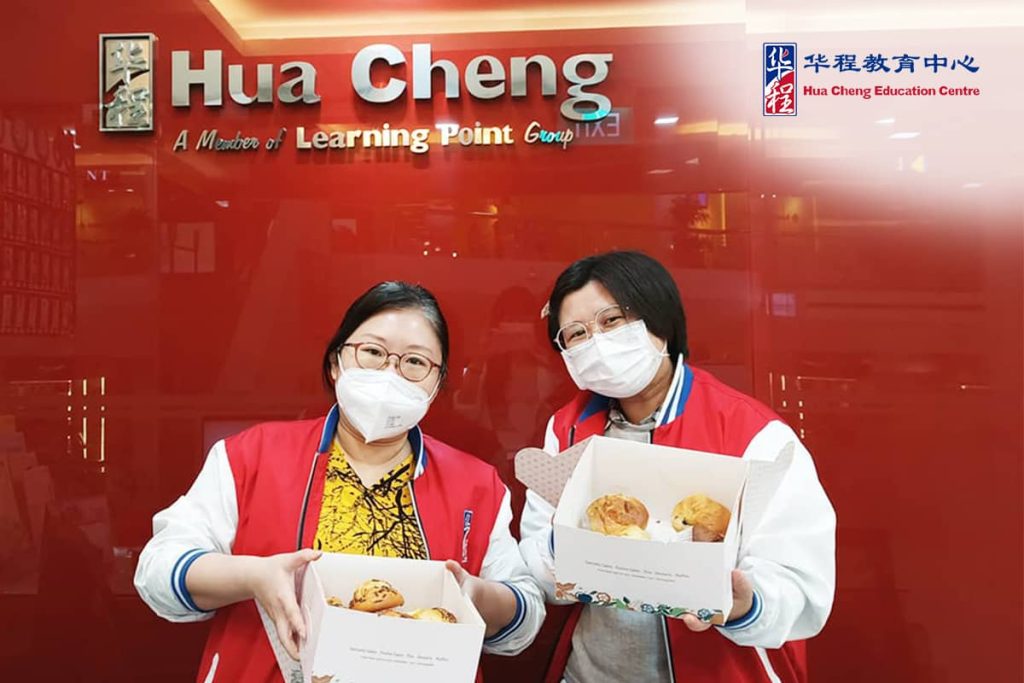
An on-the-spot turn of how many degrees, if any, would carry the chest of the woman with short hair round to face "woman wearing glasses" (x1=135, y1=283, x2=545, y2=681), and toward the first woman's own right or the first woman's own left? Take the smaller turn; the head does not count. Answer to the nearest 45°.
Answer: approximately 45° to the first woman's own right

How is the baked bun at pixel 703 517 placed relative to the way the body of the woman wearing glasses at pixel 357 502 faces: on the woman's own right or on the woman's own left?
on the woman's own left

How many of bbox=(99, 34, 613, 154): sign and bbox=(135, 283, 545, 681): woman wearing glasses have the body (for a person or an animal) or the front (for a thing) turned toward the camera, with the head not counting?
2

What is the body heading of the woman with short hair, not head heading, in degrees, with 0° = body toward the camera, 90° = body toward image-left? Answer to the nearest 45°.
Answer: approximately 45°

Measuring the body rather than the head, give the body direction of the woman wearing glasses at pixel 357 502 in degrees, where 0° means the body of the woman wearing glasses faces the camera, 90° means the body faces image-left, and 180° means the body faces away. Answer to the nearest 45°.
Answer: approximately 0°

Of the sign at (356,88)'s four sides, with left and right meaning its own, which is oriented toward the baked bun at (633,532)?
front
